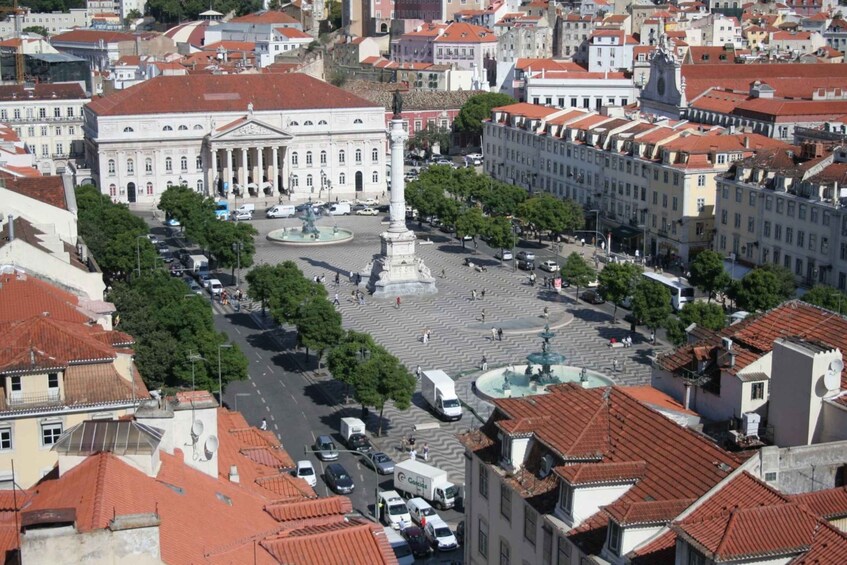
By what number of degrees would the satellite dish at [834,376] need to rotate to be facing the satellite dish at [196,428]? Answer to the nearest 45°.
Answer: approximately 45° to its right
